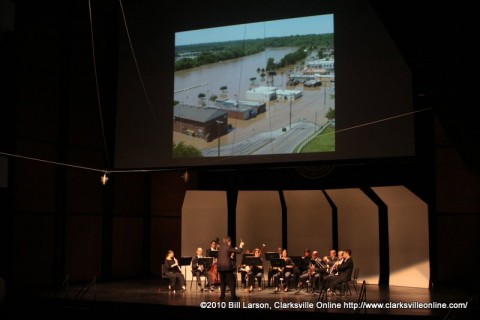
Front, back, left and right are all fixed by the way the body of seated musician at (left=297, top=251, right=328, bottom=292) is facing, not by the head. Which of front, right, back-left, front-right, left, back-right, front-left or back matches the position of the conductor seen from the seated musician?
front

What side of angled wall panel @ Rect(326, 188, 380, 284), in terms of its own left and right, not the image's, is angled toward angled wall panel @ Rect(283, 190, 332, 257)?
right

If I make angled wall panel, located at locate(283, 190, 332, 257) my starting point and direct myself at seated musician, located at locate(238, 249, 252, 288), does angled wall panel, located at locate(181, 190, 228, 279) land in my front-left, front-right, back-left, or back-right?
front-right

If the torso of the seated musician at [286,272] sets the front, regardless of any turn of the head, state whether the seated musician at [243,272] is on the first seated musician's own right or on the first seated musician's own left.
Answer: on the first seated musician's own right

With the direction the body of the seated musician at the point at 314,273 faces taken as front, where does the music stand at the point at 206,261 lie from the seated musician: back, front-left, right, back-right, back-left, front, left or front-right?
front-right

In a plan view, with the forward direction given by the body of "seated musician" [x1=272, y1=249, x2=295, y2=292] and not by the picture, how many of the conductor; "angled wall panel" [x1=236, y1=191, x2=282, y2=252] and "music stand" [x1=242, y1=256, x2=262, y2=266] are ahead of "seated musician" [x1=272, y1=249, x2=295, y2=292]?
2

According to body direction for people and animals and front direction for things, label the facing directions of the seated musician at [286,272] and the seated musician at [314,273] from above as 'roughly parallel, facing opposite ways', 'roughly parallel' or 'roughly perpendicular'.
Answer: roughly parallel

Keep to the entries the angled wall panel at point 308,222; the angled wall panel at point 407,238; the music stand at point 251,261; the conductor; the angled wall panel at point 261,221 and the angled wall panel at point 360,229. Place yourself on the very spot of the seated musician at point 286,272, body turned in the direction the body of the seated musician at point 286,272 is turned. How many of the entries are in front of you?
2

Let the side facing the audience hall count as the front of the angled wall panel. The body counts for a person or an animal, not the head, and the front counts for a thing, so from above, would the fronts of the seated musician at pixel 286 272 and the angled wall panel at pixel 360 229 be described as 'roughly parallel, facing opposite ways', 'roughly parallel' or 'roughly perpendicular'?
roughly parallel

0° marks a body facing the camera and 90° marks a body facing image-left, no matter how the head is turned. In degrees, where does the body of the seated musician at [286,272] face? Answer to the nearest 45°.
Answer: approximately 45°

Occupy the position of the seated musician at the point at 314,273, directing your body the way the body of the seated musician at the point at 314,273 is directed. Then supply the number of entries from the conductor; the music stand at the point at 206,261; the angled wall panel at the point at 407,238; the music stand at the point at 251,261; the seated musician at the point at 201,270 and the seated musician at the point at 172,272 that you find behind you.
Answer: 1

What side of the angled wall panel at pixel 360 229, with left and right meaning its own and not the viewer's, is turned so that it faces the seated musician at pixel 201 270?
front

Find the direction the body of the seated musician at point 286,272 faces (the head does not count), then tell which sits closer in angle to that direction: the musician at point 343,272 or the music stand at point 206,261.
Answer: the music stand

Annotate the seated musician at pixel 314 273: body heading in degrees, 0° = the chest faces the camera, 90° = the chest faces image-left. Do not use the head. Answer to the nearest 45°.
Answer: approximately 45°

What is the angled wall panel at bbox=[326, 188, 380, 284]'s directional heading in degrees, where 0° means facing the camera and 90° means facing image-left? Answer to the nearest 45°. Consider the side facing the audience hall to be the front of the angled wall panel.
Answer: approximately 45°
